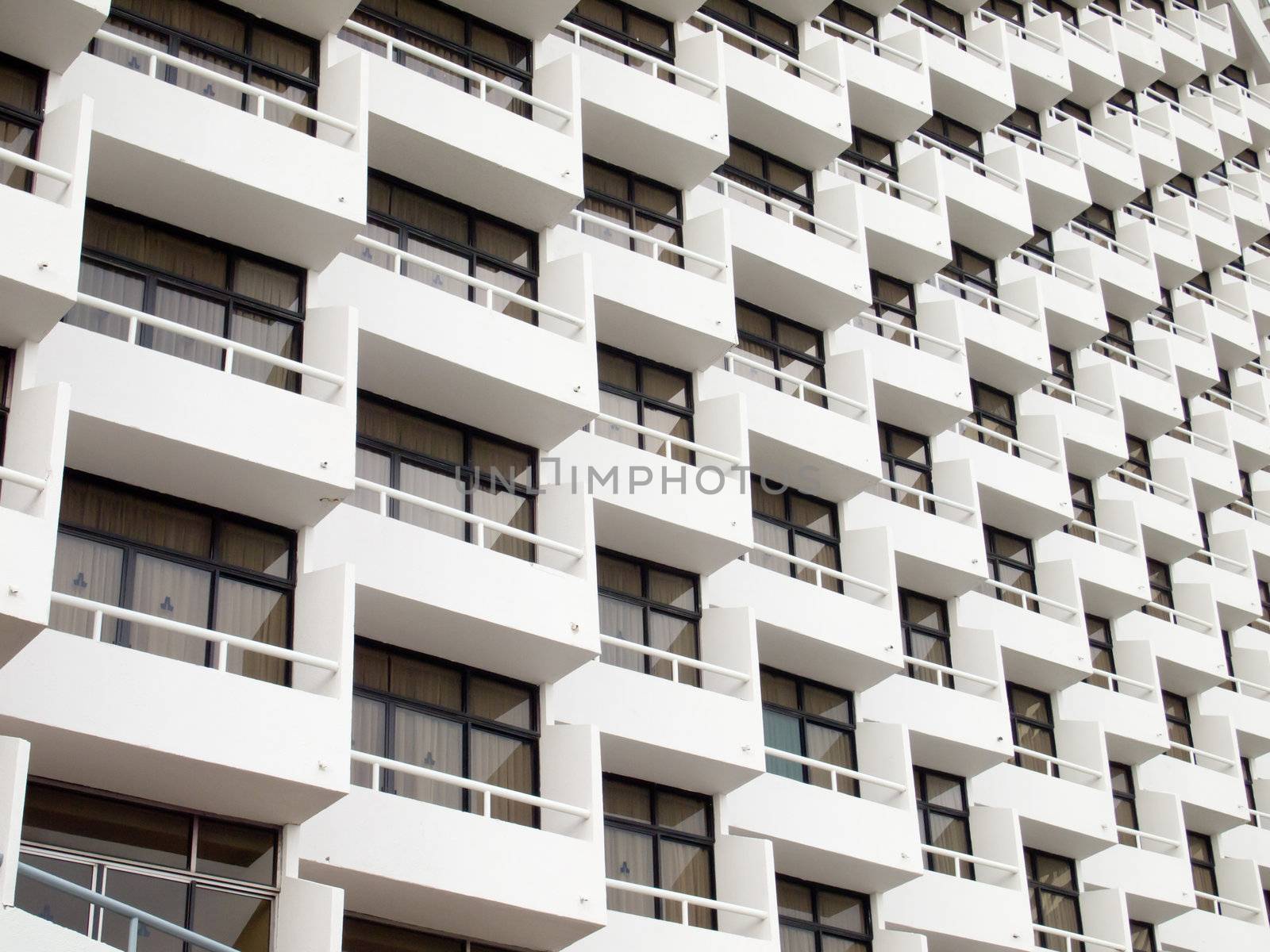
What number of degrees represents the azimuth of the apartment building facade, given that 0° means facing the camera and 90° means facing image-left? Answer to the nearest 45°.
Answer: approximately 315°
